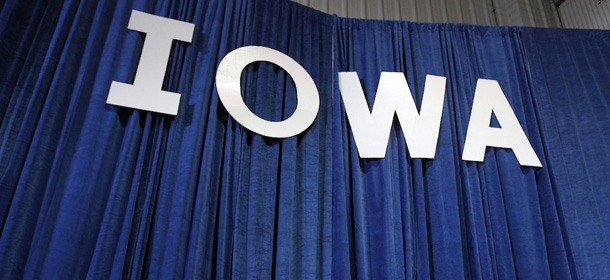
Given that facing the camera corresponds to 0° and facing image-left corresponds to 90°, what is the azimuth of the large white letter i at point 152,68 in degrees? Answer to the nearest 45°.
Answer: approximately 0°

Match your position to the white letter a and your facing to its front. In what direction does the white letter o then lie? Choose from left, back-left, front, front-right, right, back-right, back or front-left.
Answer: front-right

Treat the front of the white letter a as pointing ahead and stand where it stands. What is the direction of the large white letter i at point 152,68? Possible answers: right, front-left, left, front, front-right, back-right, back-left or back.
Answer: front-right

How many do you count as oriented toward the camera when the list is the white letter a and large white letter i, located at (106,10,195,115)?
2

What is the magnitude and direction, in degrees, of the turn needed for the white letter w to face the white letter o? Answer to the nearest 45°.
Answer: approximately 45° to its right

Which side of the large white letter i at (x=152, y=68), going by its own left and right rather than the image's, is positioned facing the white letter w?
left

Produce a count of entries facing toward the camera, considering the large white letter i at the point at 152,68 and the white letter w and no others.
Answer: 2
